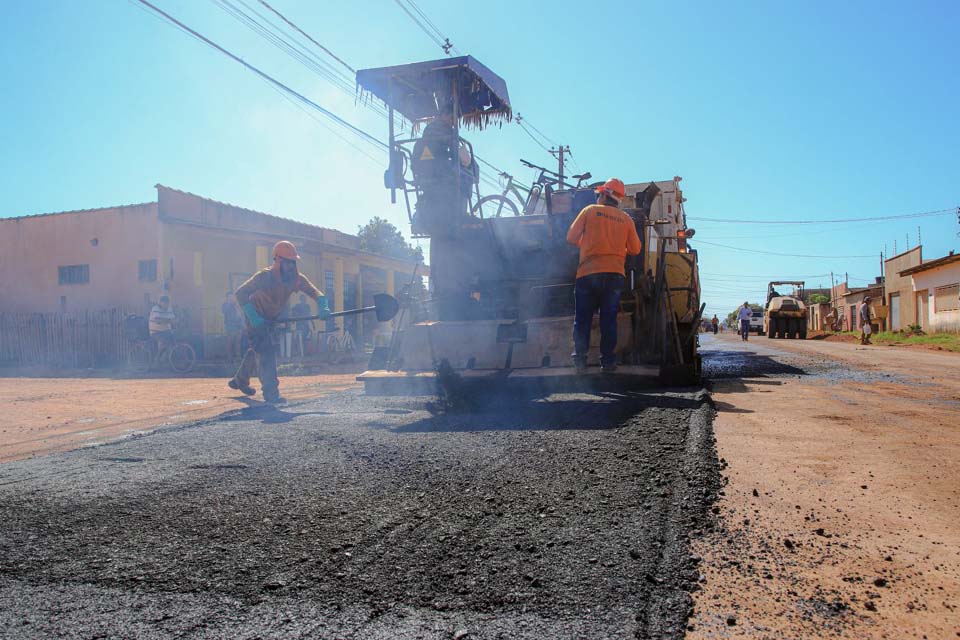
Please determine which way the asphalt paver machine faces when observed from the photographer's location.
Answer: facing away from the viewer

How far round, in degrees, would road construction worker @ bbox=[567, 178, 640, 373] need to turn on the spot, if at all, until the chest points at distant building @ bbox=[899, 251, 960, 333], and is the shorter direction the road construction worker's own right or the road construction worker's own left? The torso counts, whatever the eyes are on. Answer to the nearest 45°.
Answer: approximately 45° to the road construction worker's own right

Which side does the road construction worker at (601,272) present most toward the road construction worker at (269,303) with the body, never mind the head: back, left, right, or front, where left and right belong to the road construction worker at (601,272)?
left

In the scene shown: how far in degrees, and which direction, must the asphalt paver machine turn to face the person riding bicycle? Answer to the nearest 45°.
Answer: approximately 45° to its left

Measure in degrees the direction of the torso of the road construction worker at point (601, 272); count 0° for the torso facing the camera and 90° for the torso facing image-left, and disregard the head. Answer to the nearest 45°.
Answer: approximately 180°

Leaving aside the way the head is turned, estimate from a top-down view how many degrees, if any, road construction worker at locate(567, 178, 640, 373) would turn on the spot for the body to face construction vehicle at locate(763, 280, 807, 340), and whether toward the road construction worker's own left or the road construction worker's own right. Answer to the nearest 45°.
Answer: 0° — they already face it

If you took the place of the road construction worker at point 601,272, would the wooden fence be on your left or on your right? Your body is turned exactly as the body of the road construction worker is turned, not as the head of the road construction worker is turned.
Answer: on your left
